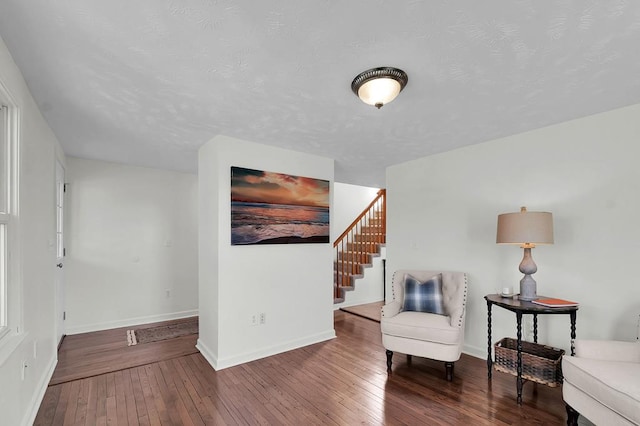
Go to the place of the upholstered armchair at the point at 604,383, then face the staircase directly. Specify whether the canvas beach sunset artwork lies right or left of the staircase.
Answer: left

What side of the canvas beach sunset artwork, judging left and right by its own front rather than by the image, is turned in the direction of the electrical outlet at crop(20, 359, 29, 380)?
right

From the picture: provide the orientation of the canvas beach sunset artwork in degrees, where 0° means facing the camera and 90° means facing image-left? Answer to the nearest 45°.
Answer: approximately 315°

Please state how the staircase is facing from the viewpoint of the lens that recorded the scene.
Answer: facing the viewer and to the left of the viewer

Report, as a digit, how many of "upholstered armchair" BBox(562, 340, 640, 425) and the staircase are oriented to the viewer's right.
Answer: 0

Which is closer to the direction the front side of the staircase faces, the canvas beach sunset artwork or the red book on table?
the canvas beach sunset artwork

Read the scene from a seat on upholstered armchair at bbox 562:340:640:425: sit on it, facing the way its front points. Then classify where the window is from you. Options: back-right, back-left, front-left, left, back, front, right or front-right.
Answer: front

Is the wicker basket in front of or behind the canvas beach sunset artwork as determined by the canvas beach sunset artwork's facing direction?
in front

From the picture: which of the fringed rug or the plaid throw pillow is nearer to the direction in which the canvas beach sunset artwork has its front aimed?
the plaid throw pillow

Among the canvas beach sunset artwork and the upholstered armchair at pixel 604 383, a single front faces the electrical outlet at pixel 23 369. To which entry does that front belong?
the upholstered armchair

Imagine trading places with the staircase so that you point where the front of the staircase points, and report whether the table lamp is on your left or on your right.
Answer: on your left

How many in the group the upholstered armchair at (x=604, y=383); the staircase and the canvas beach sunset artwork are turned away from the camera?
0

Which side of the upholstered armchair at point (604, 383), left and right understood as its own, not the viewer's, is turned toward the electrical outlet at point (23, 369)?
front

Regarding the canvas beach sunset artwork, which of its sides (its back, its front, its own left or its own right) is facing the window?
right

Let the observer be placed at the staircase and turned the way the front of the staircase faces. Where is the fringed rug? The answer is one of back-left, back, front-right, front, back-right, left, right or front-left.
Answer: front

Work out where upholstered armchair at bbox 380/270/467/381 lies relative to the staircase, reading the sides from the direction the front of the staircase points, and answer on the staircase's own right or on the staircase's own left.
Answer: on the staircase's own left

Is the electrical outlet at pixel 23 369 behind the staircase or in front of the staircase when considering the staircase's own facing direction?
in front
